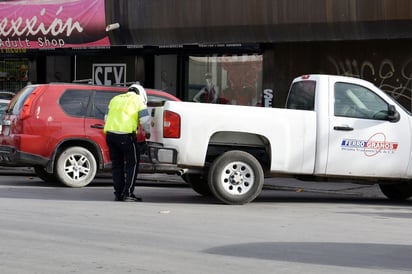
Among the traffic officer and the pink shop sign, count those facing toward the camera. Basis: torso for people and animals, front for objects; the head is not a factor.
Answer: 1

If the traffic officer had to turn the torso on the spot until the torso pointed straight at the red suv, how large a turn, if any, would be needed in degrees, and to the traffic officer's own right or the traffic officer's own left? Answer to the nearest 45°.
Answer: approximately 90° to the traffic officer's own left

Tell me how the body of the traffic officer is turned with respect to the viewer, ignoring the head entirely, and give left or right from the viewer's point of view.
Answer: facing away from the viewer and to the right of the viewer

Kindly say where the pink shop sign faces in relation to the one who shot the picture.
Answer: facing the viewer

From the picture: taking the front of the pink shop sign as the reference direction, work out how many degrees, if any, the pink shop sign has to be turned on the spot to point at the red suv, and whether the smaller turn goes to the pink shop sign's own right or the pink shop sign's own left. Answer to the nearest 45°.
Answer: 0° — it already faces it

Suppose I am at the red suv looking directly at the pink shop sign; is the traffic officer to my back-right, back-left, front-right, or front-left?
back-right

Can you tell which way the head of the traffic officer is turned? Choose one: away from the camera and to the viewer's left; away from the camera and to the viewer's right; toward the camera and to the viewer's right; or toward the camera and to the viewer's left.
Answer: away from the camera and to the viewer's right

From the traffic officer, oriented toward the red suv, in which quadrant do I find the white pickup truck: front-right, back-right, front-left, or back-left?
back-right

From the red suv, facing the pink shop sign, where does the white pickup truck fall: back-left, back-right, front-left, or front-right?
back-right

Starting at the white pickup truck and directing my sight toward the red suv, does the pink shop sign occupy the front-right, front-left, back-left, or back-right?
front-right

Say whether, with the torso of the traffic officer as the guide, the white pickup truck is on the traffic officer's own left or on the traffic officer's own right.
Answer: on the traffic officer's own right

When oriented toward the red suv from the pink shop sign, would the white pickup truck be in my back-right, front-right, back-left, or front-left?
front-left

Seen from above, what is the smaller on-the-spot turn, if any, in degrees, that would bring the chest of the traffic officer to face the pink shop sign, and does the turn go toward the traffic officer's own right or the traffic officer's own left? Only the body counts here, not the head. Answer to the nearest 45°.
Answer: approximately 45° to the traffic officer's own left

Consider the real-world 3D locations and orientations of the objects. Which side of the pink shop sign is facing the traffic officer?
front
